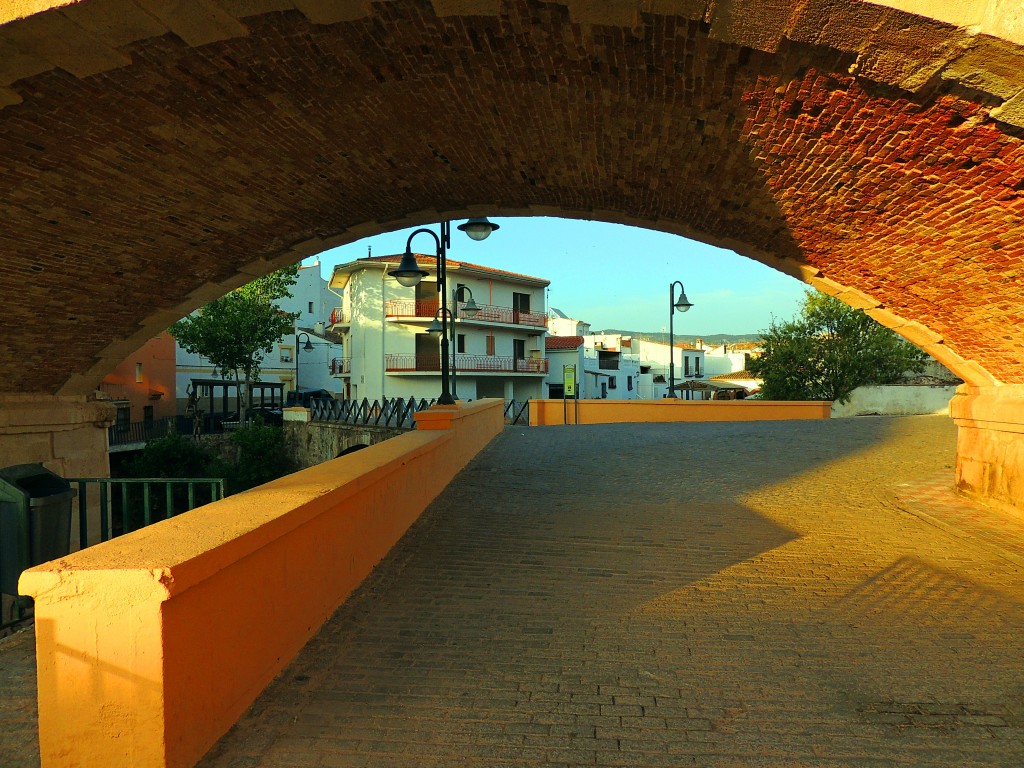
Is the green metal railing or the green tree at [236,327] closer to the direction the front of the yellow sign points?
the green metal railing

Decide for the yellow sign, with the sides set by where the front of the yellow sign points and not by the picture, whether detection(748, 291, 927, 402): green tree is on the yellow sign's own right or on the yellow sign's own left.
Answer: on the yellow sign's own left

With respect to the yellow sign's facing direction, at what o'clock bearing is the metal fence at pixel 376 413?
The metal fence is roughly at 4 o'clock from the yellow sign.

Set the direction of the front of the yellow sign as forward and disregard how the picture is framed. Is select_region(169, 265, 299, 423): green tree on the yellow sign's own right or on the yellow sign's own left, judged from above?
on the yellow sign's own right

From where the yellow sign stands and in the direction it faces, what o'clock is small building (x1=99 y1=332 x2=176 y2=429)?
The small building is roughly at 4 o'clock from the yellow sign.

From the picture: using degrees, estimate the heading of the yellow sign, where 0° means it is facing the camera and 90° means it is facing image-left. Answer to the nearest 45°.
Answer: approximately 0°

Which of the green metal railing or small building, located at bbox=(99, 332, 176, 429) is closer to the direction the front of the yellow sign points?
the green metal railing

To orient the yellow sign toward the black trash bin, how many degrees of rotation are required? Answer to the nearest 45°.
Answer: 0° — it already faces it

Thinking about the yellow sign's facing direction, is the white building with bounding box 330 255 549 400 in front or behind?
behind

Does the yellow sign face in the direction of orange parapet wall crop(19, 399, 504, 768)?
yes

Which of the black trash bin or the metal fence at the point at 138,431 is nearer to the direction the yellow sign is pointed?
the black trash bin
